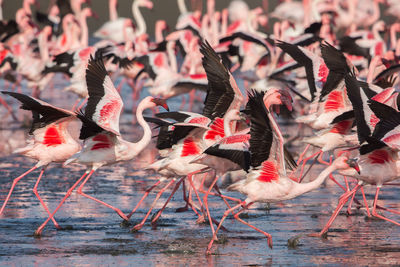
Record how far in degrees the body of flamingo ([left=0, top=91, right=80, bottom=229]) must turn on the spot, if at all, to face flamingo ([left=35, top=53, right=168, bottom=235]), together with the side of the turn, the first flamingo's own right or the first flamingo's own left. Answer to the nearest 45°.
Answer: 0° — it already faces it

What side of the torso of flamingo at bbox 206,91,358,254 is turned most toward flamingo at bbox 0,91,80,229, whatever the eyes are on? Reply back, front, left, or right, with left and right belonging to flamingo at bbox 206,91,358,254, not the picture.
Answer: back

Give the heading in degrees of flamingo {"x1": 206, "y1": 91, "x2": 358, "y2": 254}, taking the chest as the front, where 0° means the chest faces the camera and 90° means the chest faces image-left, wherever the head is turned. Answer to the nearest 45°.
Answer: approximately 270°

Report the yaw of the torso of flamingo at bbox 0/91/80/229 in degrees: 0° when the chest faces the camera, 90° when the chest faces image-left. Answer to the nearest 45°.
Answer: approximately 270°

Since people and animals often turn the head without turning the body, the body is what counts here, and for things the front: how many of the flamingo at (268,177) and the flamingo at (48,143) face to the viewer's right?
2

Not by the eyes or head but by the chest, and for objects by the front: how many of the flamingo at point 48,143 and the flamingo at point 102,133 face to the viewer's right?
2

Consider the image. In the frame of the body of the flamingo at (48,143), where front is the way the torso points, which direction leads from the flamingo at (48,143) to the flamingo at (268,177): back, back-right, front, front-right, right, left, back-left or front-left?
front-right

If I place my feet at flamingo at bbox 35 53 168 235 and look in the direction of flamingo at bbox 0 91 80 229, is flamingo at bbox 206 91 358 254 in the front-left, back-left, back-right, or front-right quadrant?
back-left

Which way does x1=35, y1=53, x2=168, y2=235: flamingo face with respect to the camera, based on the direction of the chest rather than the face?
to the viewer's right

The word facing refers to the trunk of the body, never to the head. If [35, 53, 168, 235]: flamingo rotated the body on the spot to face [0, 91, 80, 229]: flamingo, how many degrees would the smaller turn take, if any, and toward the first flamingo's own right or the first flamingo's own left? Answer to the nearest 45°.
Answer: approximately 180°

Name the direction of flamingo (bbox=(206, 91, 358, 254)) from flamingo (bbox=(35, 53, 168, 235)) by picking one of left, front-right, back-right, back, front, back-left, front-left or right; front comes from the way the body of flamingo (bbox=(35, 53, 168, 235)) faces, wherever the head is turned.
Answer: front-right
